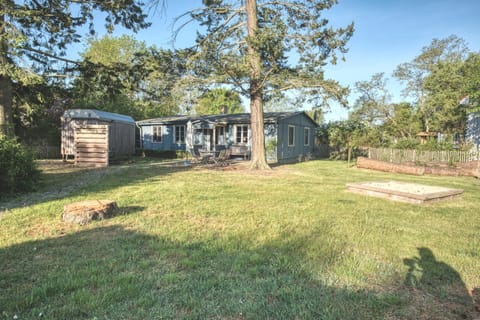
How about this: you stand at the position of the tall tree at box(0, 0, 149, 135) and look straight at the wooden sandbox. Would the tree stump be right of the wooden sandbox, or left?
right

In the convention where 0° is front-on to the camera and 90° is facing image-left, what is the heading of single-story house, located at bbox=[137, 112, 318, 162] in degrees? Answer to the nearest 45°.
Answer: approximately 45°

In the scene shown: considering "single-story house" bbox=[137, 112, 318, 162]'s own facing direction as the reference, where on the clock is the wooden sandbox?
The wooden sandbox is roughly at 10 o'clock from the single-story house.

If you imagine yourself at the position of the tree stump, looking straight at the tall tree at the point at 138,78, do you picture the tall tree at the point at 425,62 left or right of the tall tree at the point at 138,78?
right

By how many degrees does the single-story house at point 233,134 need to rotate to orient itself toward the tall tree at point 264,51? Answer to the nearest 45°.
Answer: approximately 45° to its left

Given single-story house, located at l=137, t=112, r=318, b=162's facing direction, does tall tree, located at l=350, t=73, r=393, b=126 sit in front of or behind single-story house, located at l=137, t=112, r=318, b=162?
behind

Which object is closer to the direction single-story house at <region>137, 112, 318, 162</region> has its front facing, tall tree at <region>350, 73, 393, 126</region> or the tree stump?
the tree stump
